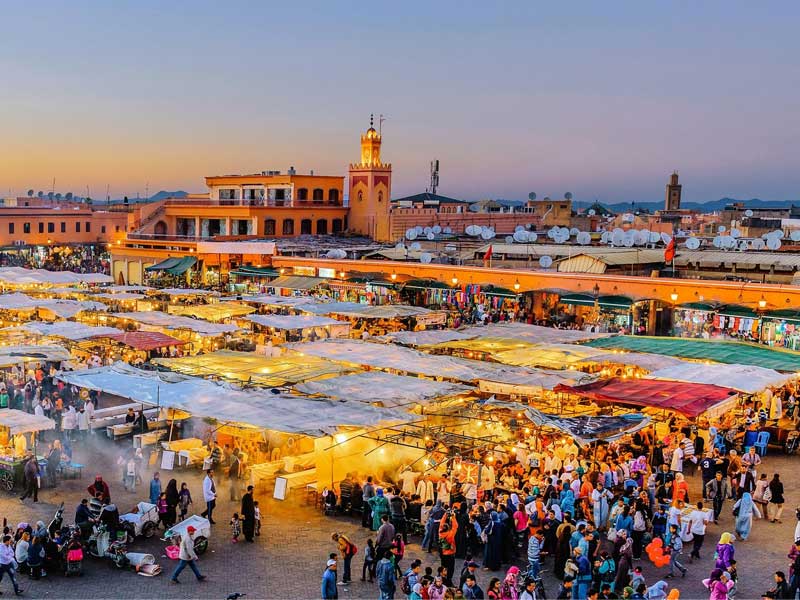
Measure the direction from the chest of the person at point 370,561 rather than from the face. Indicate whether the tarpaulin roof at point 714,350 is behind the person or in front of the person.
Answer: in front

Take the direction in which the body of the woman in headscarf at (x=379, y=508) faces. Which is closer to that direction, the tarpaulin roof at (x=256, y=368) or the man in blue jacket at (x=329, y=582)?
the tarpaulin roof

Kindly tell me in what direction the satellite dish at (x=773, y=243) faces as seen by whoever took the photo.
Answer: facing the viewer

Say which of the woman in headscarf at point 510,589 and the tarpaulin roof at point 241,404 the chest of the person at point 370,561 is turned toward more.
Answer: the tarpaulin roof

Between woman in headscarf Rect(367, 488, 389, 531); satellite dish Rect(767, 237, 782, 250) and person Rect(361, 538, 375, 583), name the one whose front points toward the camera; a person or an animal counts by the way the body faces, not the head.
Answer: the satellite dish

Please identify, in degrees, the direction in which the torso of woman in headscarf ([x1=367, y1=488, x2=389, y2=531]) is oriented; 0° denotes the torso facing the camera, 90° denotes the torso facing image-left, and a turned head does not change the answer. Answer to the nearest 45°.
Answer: approximately 180°

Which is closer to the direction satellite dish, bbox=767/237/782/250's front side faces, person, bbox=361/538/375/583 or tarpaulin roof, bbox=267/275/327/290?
the person

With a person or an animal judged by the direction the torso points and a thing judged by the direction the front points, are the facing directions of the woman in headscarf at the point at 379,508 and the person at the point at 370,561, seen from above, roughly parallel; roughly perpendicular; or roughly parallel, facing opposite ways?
roughly parallel

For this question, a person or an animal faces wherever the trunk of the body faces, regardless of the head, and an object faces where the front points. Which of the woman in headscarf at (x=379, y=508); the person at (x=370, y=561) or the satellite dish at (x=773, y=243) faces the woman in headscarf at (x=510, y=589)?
the satellite dish

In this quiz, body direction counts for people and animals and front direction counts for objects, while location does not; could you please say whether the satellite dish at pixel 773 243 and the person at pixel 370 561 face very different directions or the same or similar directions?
very different directions

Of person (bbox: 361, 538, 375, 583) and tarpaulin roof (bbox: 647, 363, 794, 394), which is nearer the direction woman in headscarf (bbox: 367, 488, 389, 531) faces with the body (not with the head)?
the tarpaulin roof

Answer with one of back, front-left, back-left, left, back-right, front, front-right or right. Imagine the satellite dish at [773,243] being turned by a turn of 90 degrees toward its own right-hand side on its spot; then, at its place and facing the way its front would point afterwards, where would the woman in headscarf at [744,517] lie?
left

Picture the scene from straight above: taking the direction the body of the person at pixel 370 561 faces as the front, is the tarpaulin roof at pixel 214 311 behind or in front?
in front

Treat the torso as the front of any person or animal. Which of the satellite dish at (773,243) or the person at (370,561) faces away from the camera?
the person

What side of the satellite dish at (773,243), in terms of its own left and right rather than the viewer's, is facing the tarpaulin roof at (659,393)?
front

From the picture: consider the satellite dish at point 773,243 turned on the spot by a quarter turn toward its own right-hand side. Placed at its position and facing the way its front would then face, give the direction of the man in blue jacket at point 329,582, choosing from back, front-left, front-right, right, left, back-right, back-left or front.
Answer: left

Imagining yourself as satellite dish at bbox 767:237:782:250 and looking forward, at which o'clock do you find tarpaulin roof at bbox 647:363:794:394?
The tarpaulin roof is roughly at 12 o'clock from the satellite dish.

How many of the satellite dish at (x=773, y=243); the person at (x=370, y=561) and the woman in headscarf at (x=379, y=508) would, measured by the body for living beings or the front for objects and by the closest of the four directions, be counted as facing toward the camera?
1

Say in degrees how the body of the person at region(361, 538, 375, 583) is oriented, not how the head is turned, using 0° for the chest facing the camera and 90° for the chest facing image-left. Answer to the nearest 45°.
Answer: approximately 180°

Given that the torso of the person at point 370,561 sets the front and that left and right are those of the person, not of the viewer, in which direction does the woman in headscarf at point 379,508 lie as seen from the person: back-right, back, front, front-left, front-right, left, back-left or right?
front

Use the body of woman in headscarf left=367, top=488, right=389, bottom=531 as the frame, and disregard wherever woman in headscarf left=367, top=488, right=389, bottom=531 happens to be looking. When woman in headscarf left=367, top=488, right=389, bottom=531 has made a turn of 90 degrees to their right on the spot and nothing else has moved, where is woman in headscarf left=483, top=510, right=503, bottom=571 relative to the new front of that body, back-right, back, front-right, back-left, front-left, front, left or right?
front-right
